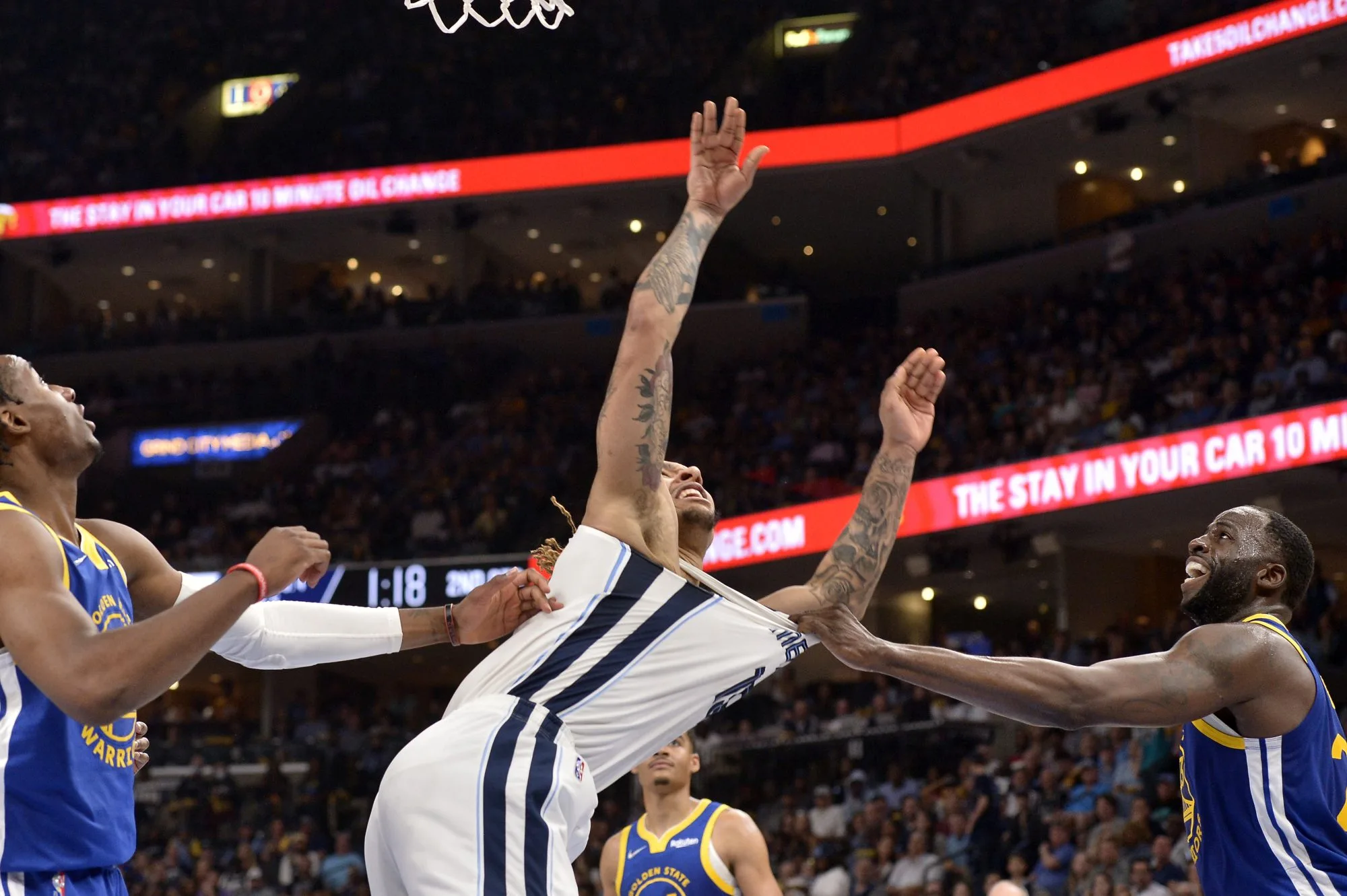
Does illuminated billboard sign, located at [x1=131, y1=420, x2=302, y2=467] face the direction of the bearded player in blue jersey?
yes

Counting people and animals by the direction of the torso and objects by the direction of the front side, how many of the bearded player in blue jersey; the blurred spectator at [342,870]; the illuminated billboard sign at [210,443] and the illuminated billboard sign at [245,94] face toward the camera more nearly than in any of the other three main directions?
3

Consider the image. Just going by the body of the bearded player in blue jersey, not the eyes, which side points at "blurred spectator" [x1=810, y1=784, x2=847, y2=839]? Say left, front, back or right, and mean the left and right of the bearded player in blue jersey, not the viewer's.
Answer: right

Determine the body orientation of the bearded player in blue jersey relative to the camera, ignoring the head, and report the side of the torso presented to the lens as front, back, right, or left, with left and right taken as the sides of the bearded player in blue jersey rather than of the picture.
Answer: left

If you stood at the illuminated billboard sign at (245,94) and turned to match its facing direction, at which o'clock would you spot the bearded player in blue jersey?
The bearded player in blue jersey is roughly at 12 o'clock from the illuminated billboard sign.

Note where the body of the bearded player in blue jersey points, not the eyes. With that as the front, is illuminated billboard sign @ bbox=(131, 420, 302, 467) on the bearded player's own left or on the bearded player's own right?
on the bearded player's own right
